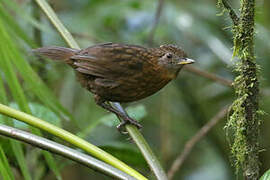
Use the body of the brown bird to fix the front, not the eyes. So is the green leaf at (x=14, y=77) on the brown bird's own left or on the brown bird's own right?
on the brown bird's own right

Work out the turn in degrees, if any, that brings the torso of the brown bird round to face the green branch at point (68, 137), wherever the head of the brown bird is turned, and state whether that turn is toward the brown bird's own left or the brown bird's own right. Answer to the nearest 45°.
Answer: approximately 90° to the brown bird's own right

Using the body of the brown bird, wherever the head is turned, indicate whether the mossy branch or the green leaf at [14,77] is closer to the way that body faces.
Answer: the mossy branch

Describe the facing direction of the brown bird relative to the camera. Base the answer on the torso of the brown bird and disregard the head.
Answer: to the viewer's right
